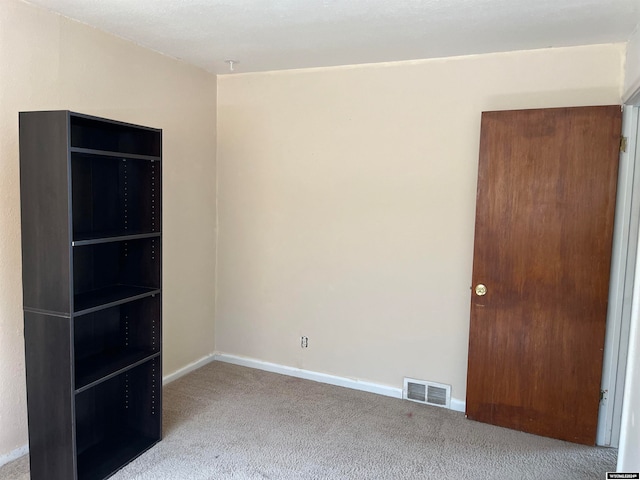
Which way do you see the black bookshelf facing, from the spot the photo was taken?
facing the viewer and to the right of the viewer

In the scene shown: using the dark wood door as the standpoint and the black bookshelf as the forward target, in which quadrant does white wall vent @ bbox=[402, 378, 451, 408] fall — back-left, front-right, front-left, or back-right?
front-right

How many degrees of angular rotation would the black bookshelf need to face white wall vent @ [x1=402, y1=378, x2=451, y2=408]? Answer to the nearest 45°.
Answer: approximately 45° to its left

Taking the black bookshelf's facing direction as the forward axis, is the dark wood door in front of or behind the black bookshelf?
in front
